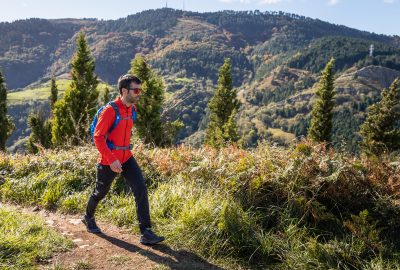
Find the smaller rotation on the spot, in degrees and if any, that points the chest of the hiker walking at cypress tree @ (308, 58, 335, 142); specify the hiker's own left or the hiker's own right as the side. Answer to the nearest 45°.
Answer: approximately 90° to the hiker's own left

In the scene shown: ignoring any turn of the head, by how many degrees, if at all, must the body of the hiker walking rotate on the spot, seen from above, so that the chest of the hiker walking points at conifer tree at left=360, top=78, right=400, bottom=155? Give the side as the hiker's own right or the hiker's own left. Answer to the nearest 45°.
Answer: approximately 90° to the hiker's own left

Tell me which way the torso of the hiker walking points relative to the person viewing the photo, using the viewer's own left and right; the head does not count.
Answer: facing the viewer and to the right of the viewer

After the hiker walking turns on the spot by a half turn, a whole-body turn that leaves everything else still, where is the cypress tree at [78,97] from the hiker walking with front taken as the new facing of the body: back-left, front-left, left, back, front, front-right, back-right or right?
front-right

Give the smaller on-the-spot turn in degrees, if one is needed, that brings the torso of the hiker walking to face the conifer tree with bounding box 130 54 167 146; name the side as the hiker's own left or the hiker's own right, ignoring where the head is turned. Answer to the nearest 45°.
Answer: approximately 135° to the hiker's own left

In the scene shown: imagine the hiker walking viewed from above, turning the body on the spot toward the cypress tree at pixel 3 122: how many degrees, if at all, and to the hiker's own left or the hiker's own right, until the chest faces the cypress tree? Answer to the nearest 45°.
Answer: approximately 135° to the hiker's own left
